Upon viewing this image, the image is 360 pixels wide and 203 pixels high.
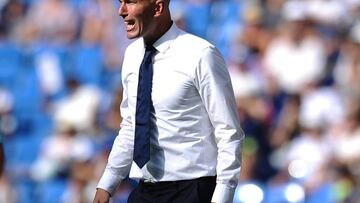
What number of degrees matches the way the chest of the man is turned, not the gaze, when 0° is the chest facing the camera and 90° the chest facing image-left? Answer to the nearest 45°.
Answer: approximately 45°

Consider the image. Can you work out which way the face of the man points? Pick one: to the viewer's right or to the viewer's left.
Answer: to the viewer's left
